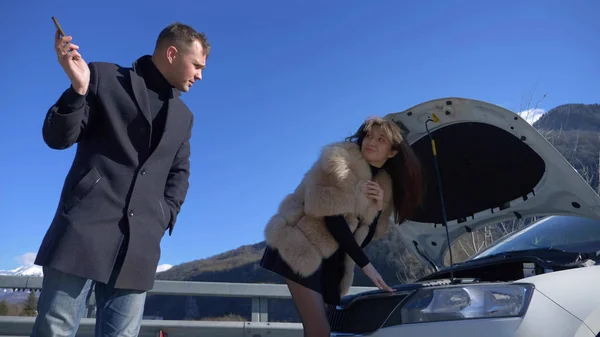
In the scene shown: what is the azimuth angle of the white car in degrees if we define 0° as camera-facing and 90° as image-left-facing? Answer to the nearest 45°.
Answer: approximately 45°

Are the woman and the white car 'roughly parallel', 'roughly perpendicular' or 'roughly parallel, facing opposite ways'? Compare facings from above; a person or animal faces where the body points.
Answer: roughly perpendicular

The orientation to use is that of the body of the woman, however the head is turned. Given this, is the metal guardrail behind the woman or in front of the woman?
behind

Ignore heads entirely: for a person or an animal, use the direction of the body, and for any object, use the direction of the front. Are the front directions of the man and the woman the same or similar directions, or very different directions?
same or similar directions

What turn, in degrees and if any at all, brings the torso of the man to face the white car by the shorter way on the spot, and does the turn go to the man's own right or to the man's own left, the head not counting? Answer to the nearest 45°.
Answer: approximately 45° to the man's own left

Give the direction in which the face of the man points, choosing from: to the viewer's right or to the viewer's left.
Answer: to the viewer's right

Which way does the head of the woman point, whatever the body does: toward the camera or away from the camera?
toward the camera

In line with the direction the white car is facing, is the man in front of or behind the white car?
in front

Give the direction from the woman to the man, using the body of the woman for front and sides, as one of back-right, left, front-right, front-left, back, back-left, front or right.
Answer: right

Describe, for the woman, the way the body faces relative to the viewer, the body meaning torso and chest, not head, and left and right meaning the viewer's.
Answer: facing the viewer and to the right of the viewer

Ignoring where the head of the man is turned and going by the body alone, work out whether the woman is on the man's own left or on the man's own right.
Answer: on the man's own left

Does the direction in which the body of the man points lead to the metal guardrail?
no
